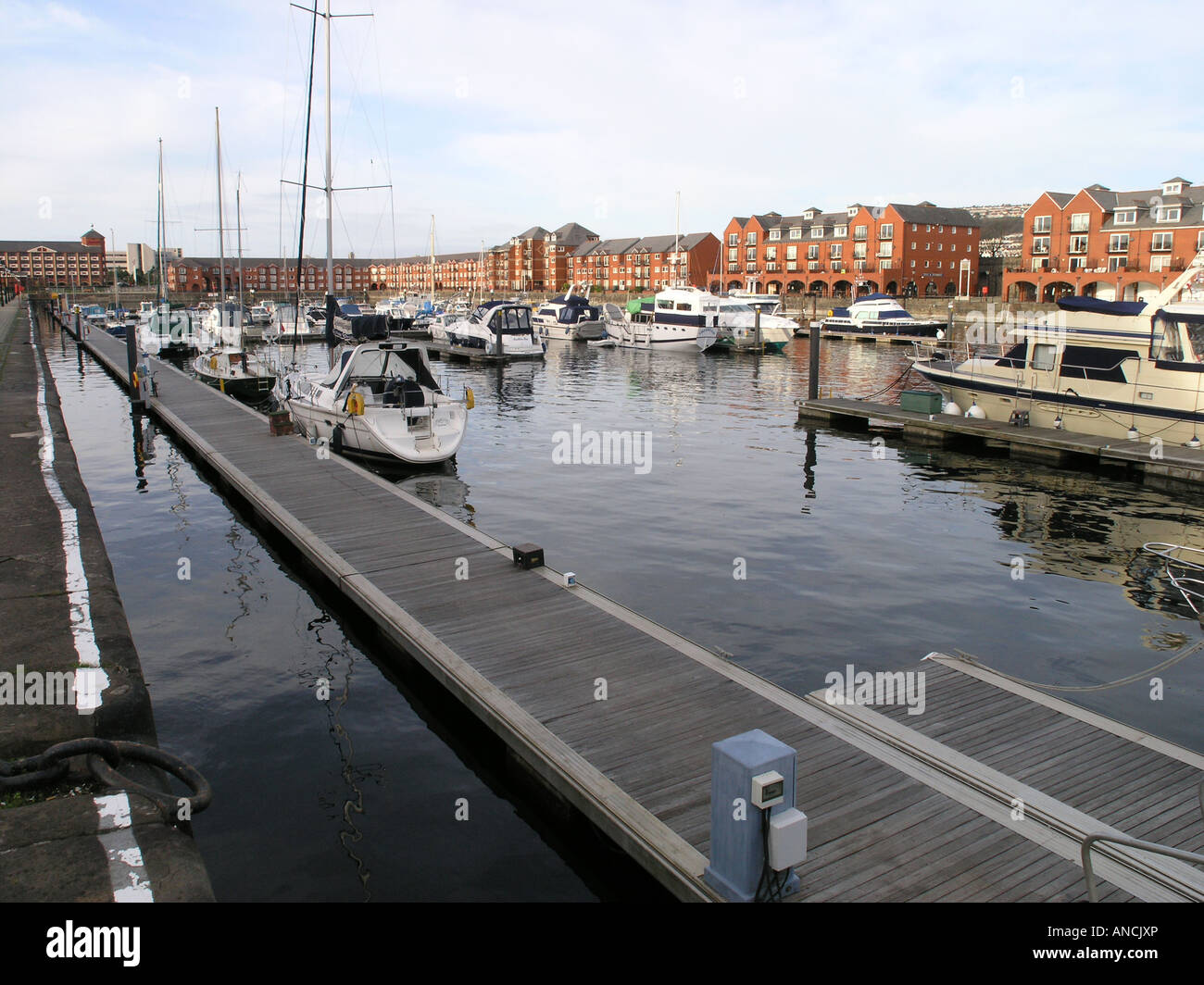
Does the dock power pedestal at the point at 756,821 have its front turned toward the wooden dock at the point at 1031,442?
no

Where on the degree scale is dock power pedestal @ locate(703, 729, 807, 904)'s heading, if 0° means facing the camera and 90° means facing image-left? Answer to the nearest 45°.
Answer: approximately 315°

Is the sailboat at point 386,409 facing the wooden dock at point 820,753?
no

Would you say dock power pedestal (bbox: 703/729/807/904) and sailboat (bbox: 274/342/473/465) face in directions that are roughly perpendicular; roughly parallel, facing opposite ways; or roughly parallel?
roughly parallel, facing opposite ways

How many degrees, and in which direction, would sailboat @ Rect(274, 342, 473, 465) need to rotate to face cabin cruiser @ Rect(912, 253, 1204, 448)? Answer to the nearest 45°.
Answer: approximately 135° to its right

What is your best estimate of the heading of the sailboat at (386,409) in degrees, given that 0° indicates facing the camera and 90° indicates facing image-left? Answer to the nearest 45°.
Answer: approximately 135°

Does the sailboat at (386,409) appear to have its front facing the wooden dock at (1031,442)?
no
